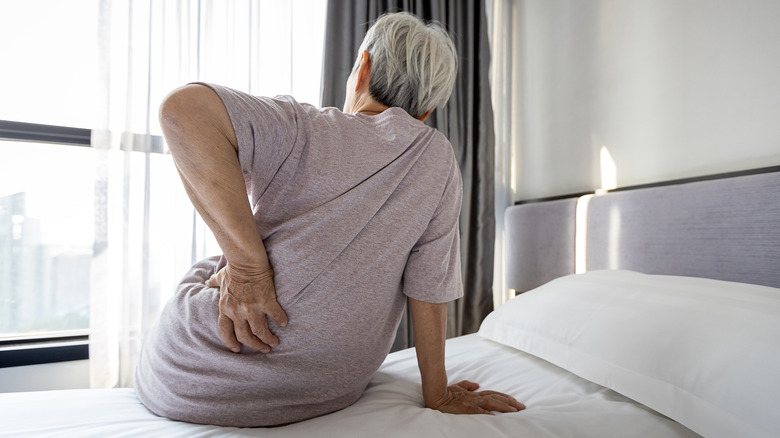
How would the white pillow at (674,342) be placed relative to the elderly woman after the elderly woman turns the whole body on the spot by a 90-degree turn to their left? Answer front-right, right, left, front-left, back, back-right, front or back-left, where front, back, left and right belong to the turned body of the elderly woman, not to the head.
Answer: back

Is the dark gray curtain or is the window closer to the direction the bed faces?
the window

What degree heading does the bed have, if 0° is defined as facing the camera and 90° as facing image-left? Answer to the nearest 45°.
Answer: approximately 45°

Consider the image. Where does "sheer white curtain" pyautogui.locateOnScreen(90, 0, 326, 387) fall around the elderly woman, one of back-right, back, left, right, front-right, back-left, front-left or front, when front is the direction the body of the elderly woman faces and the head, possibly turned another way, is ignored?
front-left

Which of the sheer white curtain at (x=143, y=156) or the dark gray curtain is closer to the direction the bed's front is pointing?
the sheer white curtain

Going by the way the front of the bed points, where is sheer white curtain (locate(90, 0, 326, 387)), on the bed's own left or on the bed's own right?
on the bed's own right

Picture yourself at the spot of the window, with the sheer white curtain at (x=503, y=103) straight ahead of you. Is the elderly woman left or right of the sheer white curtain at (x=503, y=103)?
right

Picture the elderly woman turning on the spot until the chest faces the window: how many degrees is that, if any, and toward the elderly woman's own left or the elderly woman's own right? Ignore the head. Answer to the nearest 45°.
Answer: approximately 45° to the elderly woman's own left

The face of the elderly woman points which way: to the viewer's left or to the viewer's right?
to the viewer's left

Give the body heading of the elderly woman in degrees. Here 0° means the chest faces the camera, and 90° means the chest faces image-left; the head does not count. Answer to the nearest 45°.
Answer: approximately 180°
